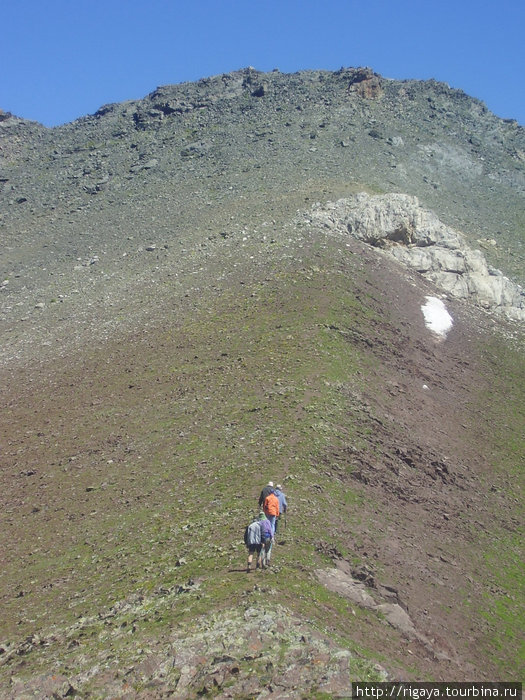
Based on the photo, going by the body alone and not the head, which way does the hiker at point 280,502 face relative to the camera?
away from the camera

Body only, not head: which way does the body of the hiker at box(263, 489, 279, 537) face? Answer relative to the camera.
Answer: away from the camera

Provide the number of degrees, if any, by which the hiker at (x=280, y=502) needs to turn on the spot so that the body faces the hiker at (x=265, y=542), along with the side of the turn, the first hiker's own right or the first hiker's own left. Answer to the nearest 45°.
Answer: approximately 180°

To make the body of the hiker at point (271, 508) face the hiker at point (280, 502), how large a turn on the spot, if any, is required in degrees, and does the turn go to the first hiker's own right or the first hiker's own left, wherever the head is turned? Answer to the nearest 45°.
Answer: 0° — they already face them

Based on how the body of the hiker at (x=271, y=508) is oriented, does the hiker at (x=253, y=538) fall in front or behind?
behind

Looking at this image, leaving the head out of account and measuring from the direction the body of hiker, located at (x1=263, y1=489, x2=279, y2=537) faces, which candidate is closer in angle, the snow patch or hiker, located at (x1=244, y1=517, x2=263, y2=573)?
the snow patch

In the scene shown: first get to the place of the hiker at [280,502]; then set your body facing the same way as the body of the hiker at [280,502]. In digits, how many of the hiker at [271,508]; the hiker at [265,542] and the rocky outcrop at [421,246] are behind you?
2

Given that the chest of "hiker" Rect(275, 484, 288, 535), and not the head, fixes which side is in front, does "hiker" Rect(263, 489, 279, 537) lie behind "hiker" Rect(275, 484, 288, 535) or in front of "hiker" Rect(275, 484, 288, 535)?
behind

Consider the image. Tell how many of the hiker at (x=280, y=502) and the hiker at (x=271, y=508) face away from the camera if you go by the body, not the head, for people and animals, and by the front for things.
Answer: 2

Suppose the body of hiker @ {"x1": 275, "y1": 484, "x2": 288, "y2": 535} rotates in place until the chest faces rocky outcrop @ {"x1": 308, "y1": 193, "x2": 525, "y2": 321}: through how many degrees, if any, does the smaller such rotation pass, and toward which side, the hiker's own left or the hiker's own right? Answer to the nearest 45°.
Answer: approximately 45° to the hiker's own right

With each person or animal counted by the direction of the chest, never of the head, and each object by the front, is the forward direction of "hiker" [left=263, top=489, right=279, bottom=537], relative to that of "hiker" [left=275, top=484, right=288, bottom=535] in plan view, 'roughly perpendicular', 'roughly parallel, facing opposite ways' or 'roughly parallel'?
roughly parallel

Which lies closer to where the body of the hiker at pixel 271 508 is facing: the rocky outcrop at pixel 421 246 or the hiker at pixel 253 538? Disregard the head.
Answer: the rocky outcrop

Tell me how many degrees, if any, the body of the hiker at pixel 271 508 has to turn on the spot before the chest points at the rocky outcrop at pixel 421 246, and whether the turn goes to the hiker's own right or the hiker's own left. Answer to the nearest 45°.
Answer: approximately 45° to the hiker's own right

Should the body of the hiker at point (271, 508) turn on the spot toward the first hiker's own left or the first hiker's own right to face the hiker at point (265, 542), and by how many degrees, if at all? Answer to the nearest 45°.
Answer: approximately 180°
